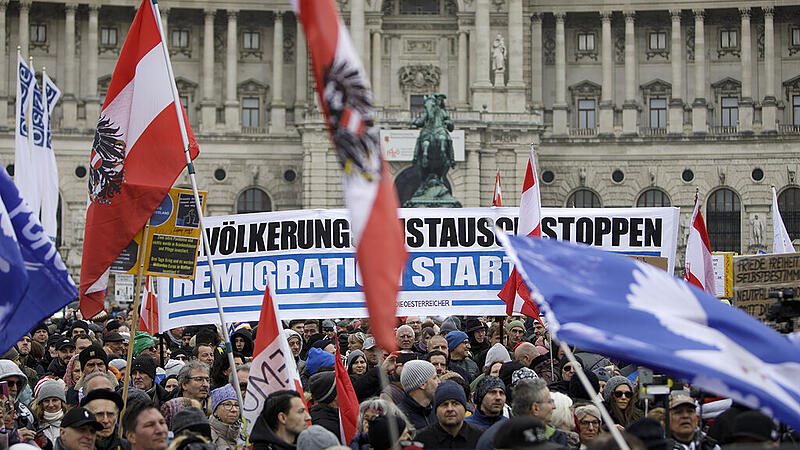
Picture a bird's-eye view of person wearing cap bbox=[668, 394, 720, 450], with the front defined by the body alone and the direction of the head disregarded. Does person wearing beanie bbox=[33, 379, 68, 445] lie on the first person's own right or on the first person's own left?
on the first person's own right

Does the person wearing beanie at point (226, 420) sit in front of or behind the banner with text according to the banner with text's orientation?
in front

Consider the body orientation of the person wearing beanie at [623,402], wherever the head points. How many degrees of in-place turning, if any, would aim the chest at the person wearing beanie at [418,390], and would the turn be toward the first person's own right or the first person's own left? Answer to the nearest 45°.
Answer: approximately 45° to the first person's own right

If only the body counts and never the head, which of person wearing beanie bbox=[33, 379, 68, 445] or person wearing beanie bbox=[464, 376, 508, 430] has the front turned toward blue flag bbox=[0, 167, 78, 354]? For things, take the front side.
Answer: person wearing beanie bbox=[33, 379, 68, 445]

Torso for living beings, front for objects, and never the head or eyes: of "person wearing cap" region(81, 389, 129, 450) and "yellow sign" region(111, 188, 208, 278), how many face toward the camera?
2

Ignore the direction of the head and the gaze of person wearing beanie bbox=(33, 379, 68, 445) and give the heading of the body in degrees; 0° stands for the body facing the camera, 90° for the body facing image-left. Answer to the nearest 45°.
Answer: approximately 0°

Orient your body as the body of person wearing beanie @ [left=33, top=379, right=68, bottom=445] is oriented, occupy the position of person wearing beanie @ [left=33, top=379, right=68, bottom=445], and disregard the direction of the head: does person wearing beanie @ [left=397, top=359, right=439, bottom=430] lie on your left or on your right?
on your left

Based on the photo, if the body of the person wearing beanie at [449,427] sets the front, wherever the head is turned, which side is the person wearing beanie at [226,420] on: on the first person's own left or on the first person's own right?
on the first person's own right

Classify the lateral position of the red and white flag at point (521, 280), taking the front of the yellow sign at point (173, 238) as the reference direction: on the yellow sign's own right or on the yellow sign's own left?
on the yellow sign's own left
